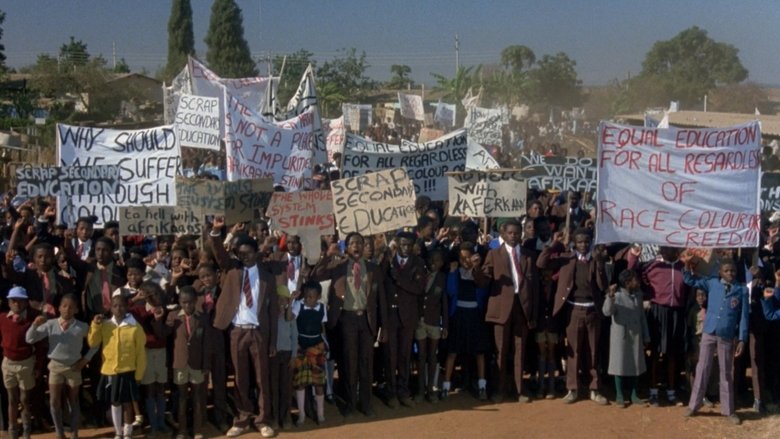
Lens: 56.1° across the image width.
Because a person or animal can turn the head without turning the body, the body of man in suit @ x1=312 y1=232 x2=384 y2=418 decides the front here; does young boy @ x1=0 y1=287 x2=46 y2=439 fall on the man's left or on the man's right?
on the man's right

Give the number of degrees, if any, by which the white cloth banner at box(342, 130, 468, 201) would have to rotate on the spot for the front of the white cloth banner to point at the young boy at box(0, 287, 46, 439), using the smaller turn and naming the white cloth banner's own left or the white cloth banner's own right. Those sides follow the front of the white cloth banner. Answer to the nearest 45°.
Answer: approximately 45° to the white cloth banner's own right

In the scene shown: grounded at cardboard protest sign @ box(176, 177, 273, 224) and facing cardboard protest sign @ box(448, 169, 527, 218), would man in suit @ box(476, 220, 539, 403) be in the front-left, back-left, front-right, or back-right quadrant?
front-right

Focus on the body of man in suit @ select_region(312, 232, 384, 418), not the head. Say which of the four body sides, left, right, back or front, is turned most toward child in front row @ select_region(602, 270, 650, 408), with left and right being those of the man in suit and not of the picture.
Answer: left

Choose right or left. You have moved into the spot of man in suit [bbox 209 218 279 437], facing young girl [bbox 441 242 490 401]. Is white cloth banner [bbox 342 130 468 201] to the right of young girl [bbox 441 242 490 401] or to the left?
left

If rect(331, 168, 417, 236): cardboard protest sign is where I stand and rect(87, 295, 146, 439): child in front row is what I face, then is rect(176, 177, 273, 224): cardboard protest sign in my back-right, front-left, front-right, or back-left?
front-right

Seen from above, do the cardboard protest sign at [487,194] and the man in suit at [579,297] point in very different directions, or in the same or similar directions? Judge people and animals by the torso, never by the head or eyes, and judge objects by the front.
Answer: same or similar directions

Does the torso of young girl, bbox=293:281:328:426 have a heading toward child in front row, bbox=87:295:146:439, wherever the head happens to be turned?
no

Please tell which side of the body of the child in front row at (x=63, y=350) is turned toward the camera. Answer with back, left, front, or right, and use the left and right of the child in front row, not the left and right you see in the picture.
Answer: front

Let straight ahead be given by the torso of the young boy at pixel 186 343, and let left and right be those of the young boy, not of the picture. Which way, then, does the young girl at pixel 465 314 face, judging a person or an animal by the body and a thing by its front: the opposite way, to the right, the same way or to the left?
the same way

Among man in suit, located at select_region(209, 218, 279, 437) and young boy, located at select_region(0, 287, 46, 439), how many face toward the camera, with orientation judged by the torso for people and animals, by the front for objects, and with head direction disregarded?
2

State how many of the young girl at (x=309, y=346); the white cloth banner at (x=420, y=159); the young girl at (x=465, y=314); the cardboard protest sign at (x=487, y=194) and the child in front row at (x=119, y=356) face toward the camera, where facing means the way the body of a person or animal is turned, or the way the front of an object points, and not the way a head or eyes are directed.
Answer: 5

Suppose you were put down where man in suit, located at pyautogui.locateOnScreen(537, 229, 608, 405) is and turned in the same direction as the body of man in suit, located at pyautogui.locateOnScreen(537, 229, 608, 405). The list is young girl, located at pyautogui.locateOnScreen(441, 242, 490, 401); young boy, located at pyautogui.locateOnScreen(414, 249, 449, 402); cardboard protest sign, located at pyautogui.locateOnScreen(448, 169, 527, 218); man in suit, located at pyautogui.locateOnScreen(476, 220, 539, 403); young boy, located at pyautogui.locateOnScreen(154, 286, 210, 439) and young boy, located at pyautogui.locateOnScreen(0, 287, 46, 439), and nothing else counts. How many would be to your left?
0

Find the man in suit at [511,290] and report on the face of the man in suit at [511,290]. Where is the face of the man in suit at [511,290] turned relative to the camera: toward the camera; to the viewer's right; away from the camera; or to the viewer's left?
toward the camera

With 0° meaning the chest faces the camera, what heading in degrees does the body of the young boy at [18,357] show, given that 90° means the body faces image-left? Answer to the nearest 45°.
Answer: approximately 0°

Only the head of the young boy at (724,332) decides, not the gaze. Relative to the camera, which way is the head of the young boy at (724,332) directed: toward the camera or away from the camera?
toward the camera

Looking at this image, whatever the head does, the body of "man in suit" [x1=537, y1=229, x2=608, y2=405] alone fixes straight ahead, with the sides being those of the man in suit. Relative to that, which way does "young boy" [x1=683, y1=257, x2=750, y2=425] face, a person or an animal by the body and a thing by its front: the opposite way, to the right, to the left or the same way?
the same way

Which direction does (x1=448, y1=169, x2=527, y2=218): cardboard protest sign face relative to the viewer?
toward the camera

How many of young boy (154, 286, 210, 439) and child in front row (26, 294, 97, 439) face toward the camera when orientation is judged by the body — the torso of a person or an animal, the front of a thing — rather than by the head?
2

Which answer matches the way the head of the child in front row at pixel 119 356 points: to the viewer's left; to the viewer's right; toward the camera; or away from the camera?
toward the camera
